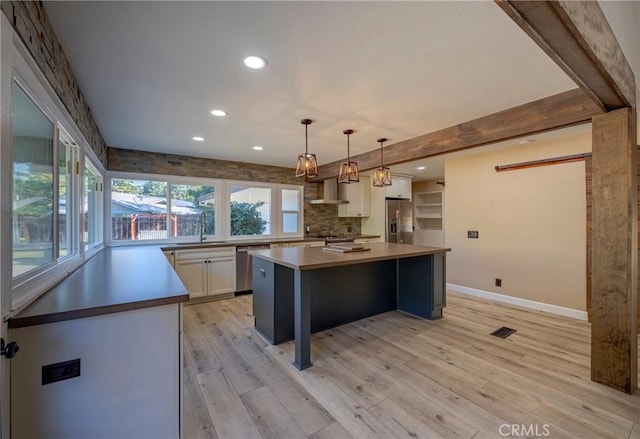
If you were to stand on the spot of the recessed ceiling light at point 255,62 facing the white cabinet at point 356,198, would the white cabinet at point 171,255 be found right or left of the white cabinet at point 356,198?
left

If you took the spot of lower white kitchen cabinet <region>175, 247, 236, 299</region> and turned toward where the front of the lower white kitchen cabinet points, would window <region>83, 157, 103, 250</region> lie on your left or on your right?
on your right

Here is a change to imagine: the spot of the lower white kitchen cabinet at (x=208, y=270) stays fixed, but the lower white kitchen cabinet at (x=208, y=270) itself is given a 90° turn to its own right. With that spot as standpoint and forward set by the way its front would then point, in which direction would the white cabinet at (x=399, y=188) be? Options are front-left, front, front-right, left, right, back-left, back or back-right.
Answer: back

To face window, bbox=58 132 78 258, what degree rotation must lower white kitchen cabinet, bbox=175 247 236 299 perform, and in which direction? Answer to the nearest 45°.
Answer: approximately 45° to its right

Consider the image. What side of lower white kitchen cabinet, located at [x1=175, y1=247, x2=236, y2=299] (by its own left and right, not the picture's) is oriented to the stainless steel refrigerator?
left

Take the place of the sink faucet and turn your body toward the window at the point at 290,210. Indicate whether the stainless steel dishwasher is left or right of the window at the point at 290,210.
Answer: right

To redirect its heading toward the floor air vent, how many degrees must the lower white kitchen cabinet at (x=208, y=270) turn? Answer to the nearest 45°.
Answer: approximately 45° to its left

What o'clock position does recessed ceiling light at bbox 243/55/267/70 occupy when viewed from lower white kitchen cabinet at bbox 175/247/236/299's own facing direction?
The recessed ceiling light is roughly at 12 o'clock from the lower white kitchen cabinet.

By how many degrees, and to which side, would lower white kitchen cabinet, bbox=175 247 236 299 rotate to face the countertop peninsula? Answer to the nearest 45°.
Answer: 0° — it already faces it

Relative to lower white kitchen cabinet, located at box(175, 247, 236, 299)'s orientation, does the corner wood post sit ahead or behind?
ahead

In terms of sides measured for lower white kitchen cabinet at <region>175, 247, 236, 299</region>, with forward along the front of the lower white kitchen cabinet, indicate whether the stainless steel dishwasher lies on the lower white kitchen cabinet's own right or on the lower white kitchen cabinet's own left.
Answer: on the lower white kitchen cabinet's own left

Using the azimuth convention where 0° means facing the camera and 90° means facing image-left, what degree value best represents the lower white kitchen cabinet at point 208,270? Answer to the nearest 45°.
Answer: approximately 0°
